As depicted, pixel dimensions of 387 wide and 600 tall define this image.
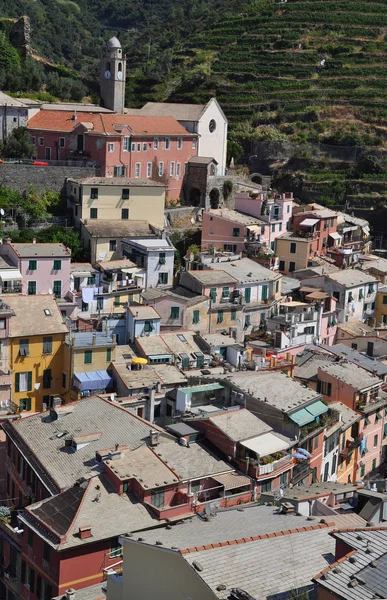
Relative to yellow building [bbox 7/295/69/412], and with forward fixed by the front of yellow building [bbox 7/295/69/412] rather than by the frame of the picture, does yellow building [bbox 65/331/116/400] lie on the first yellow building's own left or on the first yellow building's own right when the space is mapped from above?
on the first yellow building's own left

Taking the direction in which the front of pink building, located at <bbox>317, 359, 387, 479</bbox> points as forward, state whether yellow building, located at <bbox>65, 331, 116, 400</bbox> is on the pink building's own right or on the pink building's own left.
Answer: on the pink building's own right

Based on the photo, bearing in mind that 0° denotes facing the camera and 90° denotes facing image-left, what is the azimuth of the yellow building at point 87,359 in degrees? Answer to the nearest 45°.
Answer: approximately 0°

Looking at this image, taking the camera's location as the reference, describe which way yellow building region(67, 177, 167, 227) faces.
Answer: facing the viewer

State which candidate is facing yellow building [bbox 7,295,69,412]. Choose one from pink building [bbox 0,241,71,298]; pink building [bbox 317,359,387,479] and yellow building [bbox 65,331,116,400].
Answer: pink building [bbox 0,241,71,298]

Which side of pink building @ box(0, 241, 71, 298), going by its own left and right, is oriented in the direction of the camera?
front

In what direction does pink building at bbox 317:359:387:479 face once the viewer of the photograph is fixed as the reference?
facing the viewer and to the right of the viewer

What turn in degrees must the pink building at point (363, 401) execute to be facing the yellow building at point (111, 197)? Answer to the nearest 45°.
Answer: approximately 180°

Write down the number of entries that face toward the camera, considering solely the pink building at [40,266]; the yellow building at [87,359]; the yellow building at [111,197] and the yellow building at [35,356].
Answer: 4

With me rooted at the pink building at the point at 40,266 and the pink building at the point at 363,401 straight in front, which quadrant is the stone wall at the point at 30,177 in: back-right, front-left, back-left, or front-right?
back-left

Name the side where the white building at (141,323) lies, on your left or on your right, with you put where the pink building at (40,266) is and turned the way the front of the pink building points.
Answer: on your left

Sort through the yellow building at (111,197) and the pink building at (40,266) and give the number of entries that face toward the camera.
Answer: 2

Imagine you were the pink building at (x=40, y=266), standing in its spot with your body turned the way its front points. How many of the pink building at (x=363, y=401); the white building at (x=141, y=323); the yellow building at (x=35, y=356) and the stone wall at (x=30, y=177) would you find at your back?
1

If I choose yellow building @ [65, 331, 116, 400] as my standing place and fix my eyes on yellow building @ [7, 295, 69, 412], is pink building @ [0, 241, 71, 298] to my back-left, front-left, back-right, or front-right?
front-right

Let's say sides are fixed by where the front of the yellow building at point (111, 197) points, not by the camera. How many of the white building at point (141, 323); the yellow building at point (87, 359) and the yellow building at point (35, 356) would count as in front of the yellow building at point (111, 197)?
3
